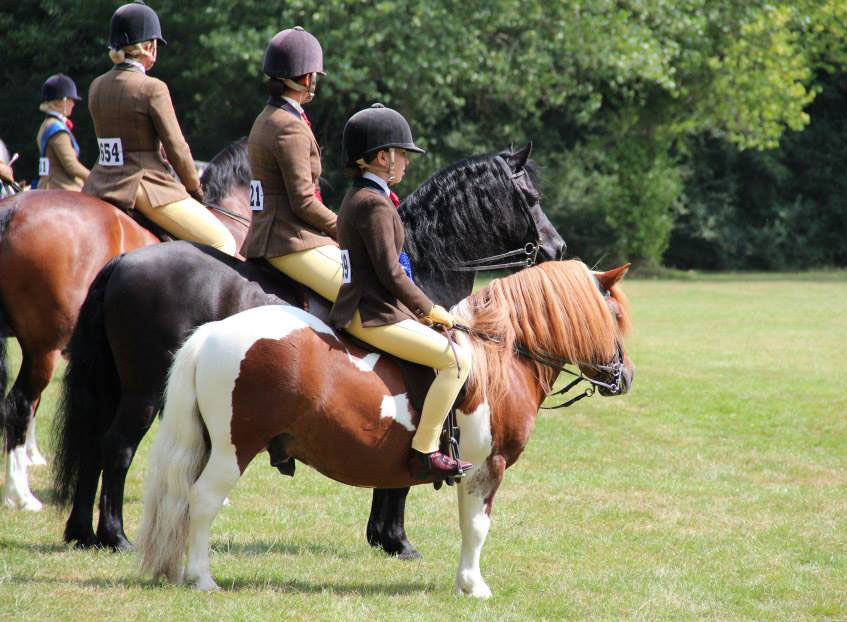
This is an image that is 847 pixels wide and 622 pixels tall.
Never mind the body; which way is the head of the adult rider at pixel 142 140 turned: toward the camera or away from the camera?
away from the camera

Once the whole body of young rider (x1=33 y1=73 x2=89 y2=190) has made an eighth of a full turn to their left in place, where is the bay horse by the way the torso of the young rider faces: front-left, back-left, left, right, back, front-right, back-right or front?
back-right

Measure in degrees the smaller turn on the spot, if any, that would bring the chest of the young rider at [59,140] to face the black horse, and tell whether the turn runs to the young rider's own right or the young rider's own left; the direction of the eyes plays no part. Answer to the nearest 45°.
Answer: approximately 90° to the young rider's own right

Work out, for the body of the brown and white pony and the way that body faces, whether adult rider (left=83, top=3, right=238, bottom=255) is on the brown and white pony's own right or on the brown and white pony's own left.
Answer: on the brown and white pony's own left

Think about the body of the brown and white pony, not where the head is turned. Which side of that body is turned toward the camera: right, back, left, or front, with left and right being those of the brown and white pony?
right

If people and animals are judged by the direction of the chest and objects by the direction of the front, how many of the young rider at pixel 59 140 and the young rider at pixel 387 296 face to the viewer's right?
2

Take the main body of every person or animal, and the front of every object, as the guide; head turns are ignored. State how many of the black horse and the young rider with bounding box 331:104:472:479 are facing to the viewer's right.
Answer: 2

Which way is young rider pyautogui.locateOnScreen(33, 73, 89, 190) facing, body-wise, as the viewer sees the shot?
to the viewer's right

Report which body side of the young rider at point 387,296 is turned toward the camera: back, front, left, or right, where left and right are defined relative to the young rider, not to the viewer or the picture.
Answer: right

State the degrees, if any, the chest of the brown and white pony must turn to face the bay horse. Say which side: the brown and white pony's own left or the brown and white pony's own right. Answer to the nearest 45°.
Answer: approximately 135° to the brown and white pony's own left

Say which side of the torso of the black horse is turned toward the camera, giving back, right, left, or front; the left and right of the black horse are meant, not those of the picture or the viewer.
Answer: right

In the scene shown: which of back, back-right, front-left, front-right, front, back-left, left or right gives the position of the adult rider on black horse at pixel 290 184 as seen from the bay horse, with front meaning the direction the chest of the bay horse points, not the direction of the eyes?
right
